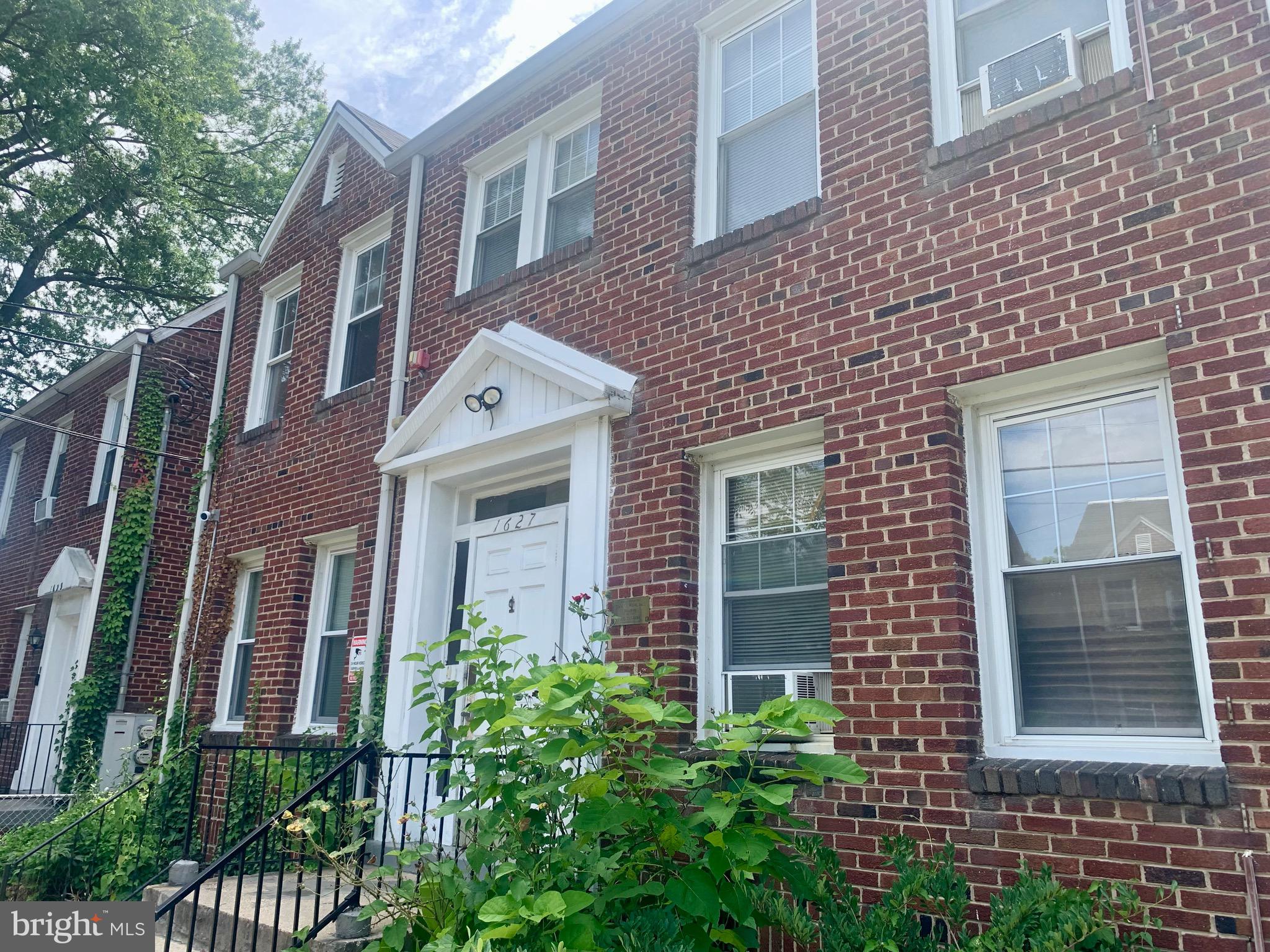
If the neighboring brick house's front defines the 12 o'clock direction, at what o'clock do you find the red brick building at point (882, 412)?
The red brick building is roughly at 10 o'clock from the neighboring brick house.

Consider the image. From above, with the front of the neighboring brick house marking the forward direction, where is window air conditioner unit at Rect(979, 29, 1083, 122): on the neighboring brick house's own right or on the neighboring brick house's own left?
on the neighboring brick house's own left

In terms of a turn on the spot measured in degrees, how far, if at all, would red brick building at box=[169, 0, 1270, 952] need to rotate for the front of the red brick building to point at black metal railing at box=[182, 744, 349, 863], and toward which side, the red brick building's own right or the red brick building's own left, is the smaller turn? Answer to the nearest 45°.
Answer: approximately 90° to the red brick building's own right

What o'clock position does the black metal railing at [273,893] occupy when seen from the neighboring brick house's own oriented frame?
The black metal railing is roughly at 10 o'clock from the neighboring brick house.

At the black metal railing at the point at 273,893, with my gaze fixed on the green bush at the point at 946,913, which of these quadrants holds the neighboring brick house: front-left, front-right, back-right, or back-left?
back-left

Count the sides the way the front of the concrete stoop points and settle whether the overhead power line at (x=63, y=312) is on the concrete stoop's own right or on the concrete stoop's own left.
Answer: on the concrete stoop's own right
